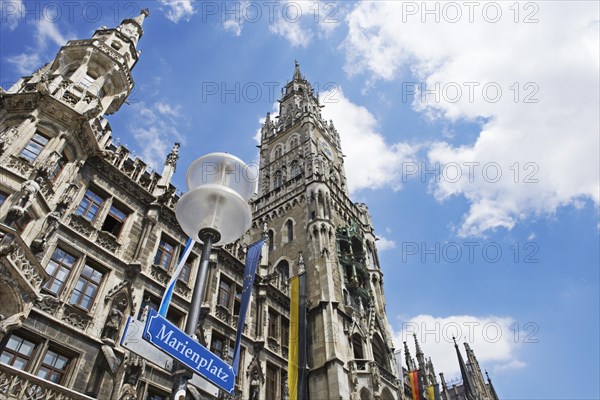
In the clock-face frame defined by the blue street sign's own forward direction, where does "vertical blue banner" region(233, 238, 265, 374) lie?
The vertical blue banner is roughly at 8 o'clock from the blue street sign.

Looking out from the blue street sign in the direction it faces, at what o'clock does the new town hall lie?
The new town hall is roughly at 7 o'clock from the blue street sign.

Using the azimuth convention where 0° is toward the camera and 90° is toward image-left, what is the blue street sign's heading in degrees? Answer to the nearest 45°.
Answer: approximately 315°

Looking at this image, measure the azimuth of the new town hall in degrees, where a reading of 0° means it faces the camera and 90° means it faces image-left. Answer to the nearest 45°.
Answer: approximately 315°
